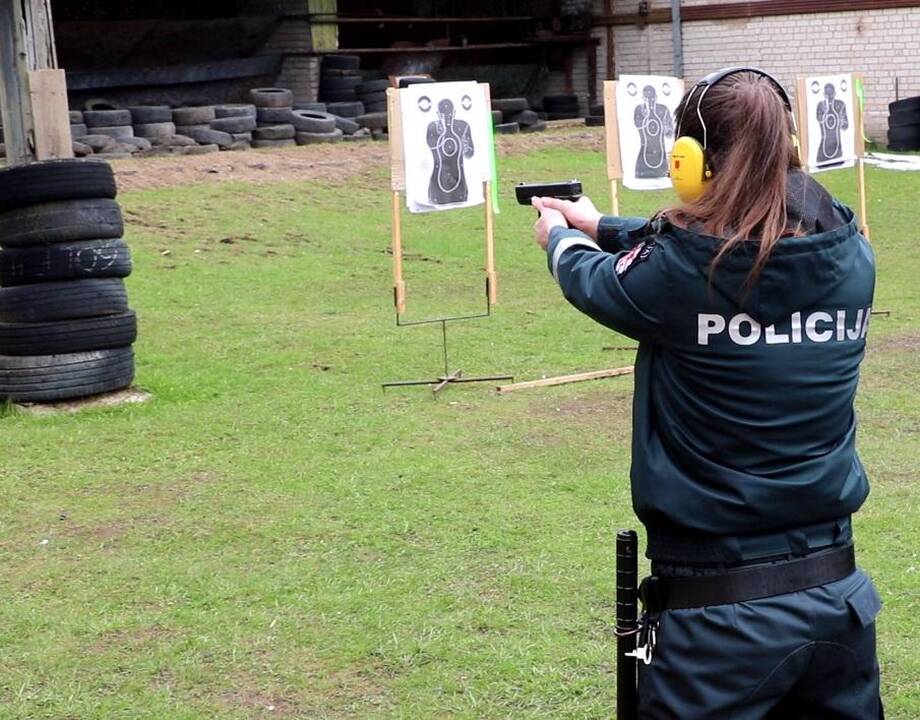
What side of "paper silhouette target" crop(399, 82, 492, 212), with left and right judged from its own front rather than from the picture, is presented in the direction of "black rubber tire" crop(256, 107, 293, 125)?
back

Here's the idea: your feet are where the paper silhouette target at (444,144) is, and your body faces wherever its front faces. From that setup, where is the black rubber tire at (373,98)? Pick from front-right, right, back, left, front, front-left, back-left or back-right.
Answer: back

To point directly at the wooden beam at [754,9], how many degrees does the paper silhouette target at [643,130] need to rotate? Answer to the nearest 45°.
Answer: approximately 180°

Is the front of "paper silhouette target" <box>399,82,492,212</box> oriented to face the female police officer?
yes

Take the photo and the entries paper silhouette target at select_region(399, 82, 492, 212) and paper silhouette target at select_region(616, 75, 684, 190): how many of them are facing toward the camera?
2

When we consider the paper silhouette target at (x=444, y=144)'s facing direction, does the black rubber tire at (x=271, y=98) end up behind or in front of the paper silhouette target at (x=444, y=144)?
behind

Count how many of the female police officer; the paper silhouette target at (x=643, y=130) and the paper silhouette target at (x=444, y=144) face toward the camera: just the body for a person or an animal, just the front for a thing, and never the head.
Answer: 2

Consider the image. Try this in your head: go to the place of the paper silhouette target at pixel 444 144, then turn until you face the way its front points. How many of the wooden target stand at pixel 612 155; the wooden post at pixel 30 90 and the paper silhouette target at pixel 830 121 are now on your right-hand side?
1

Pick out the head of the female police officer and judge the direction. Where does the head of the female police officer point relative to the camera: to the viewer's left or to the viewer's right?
to the viewer's left

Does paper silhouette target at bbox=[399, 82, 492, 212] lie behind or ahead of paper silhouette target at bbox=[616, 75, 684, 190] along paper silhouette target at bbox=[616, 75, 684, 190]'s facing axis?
ahead

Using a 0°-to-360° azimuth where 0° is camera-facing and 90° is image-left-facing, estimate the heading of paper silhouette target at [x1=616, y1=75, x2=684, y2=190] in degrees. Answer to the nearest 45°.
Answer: approximately 0°

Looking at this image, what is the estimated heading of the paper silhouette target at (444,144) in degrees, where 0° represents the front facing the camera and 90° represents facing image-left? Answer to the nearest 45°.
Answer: approximately 0°

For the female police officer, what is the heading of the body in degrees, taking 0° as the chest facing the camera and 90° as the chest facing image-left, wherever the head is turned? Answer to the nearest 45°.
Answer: approximately 135°
